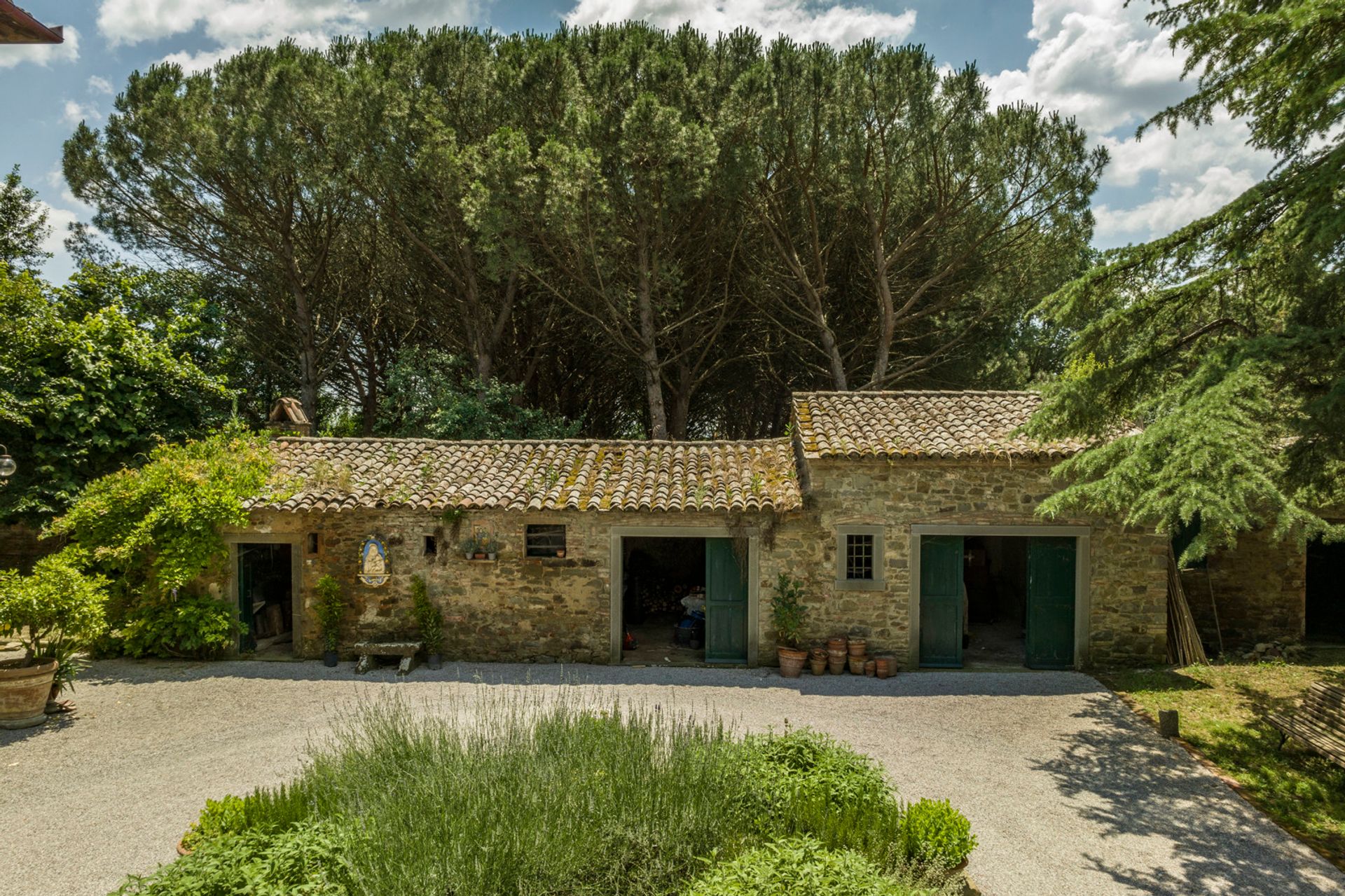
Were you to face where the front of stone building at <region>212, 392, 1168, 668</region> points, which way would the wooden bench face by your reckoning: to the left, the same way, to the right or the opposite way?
to the right

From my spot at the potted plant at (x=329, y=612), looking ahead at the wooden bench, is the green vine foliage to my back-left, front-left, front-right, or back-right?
back-right

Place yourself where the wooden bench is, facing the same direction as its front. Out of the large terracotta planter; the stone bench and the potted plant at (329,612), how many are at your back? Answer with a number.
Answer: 0

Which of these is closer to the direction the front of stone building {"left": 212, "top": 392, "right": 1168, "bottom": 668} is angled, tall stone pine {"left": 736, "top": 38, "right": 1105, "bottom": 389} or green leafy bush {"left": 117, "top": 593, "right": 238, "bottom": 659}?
the green leafy bush

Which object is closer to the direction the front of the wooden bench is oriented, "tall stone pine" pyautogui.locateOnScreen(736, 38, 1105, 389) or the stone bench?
the stone bench

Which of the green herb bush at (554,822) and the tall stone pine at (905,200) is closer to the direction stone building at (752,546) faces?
the green herb bush

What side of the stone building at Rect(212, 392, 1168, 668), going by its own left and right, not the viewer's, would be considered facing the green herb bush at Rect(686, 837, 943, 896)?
front

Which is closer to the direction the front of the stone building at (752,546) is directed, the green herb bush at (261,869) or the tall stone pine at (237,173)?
the green herb bush

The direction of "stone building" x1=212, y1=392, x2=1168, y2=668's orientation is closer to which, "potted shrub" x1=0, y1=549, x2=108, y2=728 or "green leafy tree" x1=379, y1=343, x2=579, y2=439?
the potted shrub

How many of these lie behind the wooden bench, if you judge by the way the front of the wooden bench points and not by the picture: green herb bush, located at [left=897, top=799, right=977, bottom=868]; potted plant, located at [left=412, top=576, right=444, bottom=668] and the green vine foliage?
0

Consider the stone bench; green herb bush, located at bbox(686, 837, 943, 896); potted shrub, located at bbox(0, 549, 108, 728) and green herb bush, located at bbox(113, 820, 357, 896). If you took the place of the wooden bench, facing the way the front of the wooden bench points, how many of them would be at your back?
0

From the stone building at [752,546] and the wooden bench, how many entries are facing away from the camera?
0

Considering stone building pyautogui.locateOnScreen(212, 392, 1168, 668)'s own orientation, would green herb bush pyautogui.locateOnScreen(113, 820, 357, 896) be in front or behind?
in front

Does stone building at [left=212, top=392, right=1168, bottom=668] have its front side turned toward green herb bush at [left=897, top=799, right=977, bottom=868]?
yes

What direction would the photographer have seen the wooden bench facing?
facing the viewer and to the left of the viewer

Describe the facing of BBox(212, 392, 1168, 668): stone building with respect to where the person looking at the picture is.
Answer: facing the viewer
